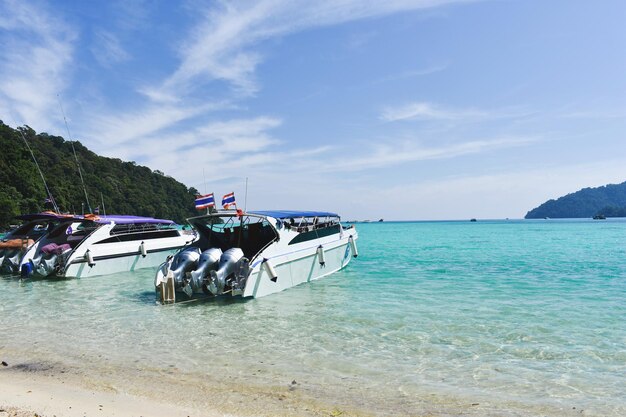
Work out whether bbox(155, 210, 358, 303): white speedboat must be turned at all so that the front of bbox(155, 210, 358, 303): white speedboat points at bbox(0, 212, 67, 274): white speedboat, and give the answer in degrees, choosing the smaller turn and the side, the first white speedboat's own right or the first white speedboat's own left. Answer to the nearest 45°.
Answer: approximately 90° to the first white speedboat's own left

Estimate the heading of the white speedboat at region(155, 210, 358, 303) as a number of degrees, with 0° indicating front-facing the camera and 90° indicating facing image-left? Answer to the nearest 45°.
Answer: approximately 225°

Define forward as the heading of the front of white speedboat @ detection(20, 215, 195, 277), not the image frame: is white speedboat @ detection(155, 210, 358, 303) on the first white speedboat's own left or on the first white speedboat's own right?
on the first white speedboat's own right

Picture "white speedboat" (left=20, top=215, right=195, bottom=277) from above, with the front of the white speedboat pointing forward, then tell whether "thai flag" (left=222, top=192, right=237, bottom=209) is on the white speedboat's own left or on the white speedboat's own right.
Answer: on the white speedboat's own right

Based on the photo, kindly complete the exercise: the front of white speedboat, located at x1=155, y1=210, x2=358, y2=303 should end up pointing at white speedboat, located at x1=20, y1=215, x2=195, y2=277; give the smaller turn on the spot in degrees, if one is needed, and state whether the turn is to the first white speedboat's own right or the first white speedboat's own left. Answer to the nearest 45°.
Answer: approximately 90° to the first white speedboat's own left

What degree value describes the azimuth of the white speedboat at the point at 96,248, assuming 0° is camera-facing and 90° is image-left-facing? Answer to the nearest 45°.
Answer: approximately 225°
